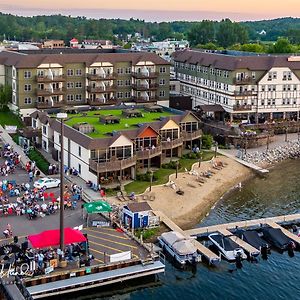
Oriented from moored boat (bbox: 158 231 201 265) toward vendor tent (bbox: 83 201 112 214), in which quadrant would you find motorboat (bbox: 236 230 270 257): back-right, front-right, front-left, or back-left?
back-right

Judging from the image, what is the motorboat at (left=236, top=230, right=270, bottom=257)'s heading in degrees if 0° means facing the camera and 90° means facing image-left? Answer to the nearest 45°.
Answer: approximately 135°

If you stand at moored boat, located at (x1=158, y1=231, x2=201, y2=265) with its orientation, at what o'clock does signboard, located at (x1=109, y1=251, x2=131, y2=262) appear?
The signboard is roughly at 9 o'clock from the moored boat.

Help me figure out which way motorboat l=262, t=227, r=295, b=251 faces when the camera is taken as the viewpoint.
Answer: facing away from the viewer and to the left of the viewer

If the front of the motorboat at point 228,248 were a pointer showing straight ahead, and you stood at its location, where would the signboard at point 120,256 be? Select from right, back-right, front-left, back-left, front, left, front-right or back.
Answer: left

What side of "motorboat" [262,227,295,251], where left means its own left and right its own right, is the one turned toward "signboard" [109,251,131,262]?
left

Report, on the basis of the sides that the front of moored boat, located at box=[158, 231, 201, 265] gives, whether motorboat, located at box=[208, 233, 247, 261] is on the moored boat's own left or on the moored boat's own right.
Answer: on the moored boat's own right

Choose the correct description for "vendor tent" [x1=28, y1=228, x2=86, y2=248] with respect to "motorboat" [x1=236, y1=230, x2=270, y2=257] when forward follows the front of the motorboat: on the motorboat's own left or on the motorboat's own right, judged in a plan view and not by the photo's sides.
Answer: on the motorboat's own left

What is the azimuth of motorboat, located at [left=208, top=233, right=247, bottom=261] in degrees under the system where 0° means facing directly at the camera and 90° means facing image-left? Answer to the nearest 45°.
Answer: approximately 135°
